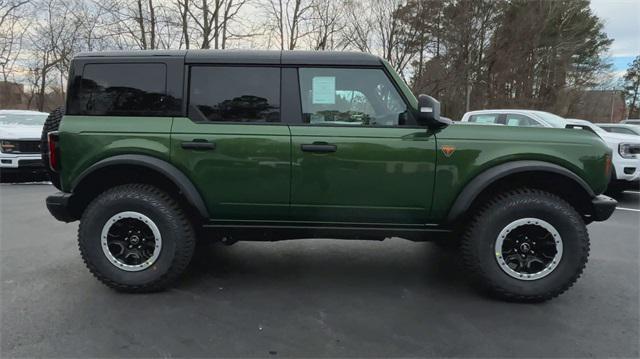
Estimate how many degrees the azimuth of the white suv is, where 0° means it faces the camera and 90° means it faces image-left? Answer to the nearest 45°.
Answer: approximately 315°

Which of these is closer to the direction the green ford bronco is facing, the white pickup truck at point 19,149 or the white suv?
the white suv

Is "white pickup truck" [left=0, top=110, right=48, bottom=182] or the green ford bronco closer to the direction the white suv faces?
the green ford bronco

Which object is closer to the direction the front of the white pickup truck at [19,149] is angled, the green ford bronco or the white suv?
the green ford bronco

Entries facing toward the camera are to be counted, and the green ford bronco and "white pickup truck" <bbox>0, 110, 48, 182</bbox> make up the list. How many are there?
1

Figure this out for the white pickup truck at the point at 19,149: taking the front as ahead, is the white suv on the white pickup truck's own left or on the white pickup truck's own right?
on the white pickup truck's own left

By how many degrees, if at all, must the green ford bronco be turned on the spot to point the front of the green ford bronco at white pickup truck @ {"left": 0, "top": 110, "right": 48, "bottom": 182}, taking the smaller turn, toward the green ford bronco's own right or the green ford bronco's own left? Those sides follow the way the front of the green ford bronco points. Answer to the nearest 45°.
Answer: approximately 135° to the green ford bronco's own left

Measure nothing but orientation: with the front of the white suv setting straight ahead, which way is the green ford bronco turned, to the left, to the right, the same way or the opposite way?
to the left

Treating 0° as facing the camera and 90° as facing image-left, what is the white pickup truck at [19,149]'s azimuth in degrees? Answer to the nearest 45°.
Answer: approximately 0°

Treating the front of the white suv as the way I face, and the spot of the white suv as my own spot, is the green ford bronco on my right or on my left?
on my right

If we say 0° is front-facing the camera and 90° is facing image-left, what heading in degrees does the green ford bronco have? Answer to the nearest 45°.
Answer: approximately 270°
